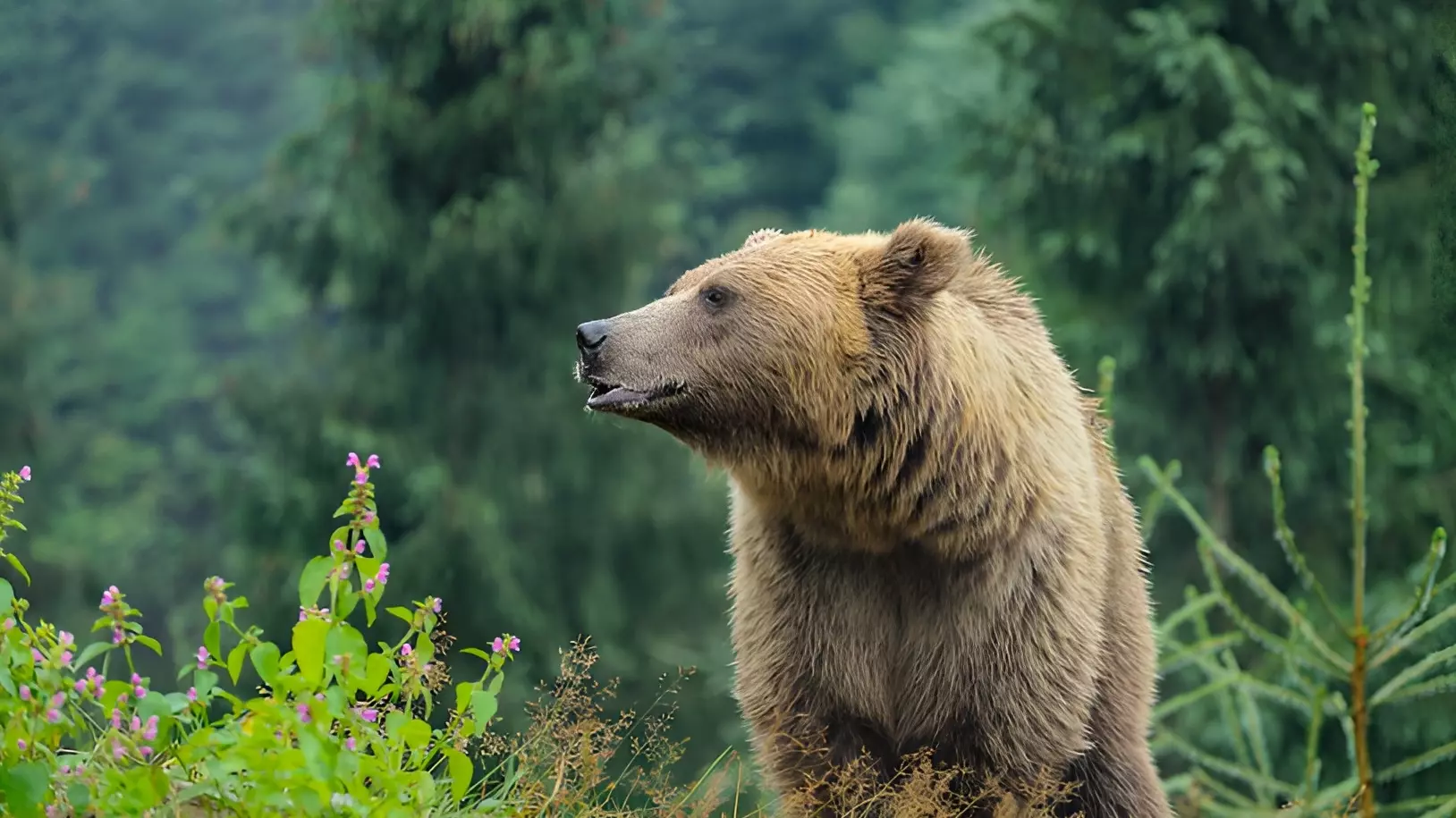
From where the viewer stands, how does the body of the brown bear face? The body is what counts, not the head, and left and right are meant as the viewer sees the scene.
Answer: facing the viewer and to the left of the viewer

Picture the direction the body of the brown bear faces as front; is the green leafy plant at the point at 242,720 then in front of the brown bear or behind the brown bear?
in front
